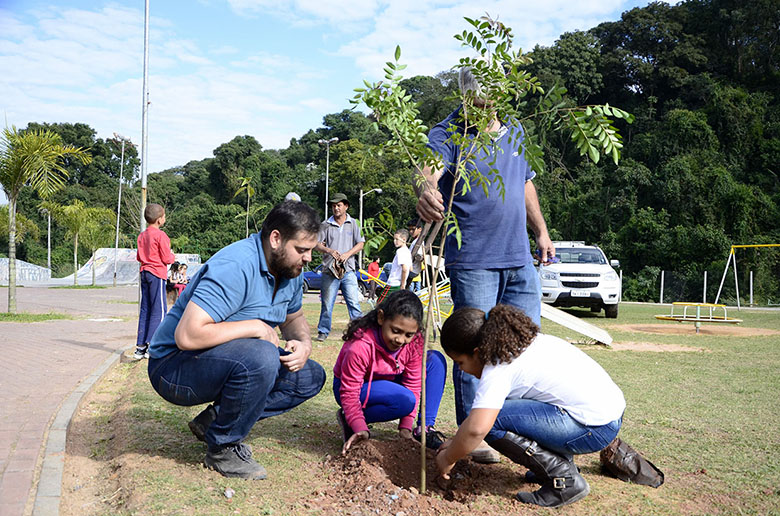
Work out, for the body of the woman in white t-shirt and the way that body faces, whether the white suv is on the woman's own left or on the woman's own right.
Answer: on the woman's own right

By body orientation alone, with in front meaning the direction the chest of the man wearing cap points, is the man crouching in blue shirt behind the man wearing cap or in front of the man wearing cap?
in front

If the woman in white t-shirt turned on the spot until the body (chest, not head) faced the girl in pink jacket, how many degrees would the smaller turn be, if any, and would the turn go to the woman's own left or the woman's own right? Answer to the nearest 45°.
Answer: approximately 45° to the woman's own right

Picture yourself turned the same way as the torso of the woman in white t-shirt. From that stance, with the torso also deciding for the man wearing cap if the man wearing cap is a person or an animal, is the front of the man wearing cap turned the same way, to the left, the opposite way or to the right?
to the left

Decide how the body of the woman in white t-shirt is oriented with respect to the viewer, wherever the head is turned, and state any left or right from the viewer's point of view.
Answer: facing to the left of the viewer

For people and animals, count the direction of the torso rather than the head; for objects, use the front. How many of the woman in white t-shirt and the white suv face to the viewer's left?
1

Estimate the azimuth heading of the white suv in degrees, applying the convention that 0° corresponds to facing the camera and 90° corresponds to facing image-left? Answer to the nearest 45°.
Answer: approximately 0°

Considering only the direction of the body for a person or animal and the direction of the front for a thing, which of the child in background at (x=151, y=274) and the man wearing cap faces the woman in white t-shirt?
the man wearing cap

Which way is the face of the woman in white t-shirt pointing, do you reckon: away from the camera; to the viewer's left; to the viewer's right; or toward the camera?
to the viewer's left

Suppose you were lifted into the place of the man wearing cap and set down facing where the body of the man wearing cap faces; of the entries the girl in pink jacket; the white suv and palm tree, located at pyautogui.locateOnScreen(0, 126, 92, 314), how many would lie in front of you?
1

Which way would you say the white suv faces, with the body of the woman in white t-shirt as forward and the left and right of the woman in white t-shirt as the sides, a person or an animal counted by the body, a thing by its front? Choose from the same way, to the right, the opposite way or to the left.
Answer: to the left

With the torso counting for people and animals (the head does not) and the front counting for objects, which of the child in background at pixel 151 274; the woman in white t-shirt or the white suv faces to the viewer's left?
the woman in white t-shirt

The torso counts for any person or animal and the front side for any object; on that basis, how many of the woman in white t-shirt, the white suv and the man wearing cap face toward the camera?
2

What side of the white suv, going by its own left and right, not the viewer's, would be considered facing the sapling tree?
front

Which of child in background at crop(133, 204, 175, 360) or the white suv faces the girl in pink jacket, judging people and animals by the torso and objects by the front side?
the white suv
